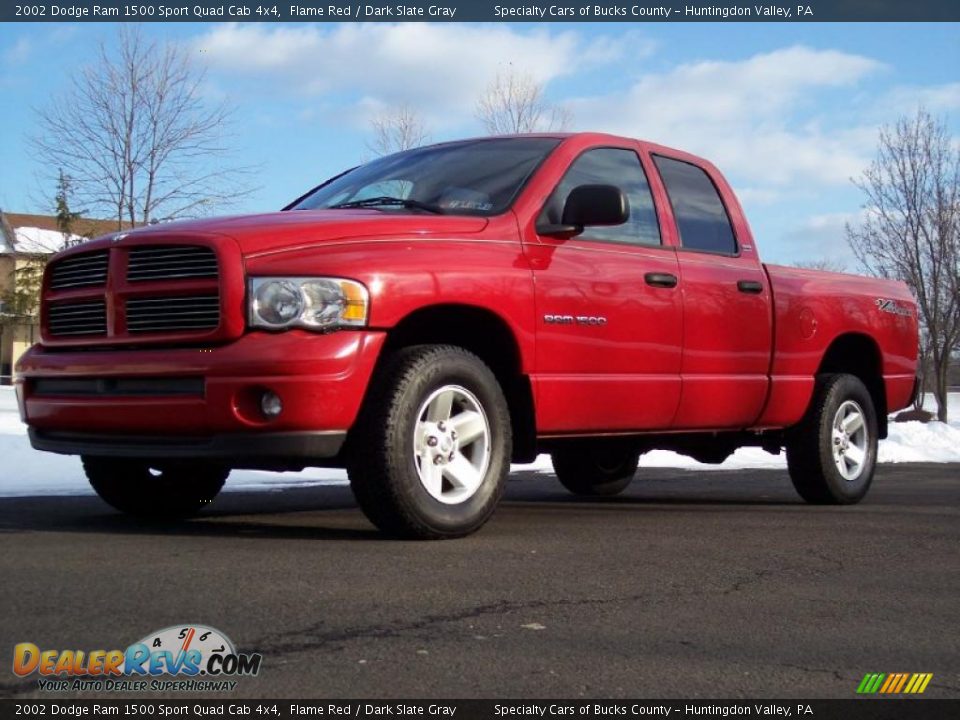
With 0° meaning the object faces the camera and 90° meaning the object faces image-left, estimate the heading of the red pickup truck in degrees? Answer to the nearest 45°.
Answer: approximately 45°

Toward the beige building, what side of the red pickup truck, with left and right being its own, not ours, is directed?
right
